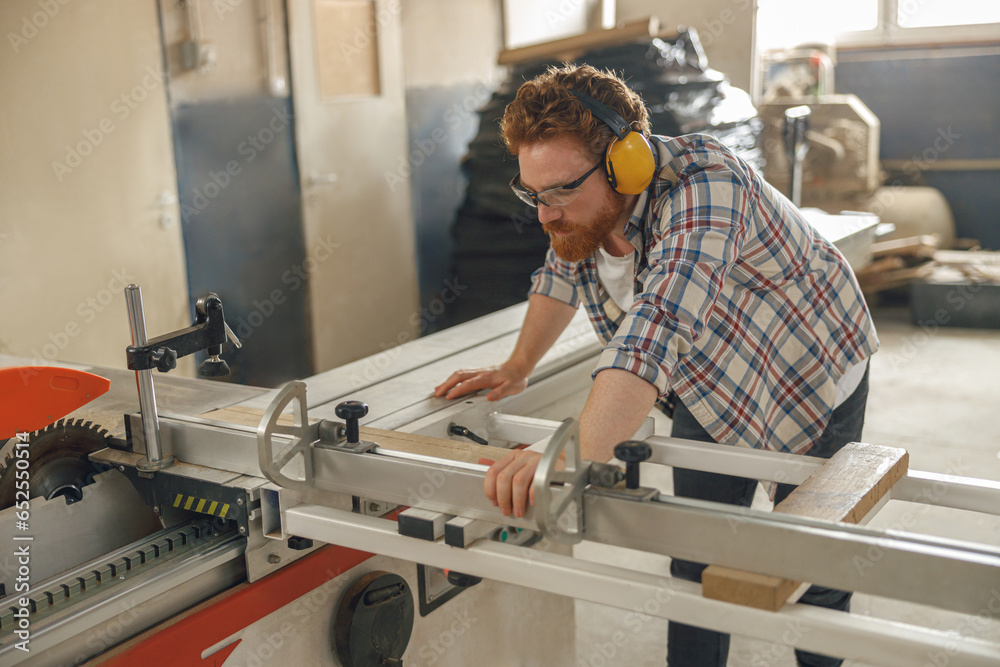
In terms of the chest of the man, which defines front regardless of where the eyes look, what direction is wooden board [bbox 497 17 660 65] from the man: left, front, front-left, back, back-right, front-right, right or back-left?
back-right

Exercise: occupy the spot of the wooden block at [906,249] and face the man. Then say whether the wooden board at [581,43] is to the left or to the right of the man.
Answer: right

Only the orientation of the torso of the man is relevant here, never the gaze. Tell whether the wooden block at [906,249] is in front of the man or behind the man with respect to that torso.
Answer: behind

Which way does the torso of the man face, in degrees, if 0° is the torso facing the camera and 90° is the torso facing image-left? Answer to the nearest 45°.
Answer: approximately 45°

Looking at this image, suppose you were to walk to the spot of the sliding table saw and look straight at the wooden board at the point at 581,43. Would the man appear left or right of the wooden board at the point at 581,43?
right

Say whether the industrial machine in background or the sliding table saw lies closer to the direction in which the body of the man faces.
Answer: the sliding table saw

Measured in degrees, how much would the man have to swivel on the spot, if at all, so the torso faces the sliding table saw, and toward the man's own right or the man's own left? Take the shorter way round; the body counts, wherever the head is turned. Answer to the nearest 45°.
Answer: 0° — they already face it

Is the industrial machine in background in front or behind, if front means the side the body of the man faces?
behind
